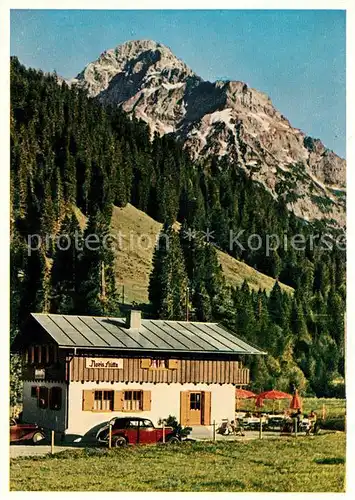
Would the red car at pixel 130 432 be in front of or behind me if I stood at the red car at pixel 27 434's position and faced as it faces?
in front

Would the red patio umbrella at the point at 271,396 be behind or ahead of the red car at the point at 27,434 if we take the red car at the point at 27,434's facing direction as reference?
ahead

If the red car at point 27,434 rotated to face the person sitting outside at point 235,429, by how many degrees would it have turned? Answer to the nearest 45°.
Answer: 0° — it already faces them

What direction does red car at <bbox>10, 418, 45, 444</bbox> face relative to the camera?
to the viewer's right

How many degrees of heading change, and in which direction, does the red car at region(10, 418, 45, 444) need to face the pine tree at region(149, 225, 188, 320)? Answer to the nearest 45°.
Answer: approximately 45° to its left

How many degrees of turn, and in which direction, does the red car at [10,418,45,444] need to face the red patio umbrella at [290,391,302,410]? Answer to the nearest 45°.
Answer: approximately 45° to its left

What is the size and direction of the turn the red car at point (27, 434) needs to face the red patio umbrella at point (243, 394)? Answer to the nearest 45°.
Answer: approximately 45° to its left
